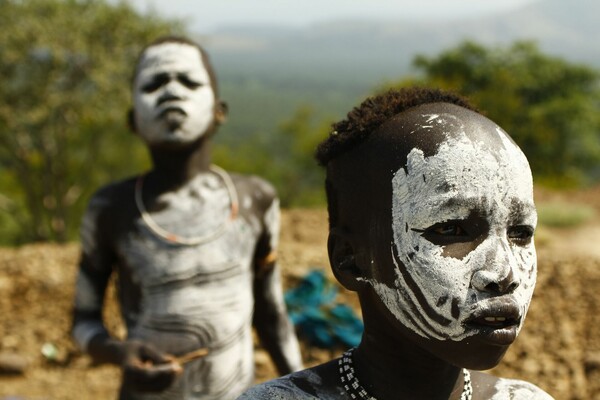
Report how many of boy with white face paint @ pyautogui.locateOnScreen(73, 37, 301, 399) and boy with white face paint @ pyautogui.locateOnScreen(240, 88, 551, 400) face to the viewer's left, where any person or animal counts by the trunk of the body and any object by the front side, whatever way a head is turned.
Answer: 0

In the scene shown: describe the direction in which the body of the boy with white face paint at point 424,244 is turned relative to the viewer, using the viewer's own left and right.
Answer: facing the viewer and to the right of the viewer

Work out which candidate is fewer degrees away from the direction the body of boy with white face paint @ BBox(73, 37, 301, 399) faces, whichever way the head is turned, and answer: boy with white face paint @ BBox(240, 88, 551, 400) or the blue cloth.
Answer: the boy with white face paint

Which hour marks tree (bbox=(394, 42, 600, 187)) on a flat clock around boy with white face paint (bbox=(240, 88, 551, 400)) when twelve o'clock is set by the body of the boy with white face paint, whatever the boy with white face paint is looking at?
The tree is roughly at 8 o'clock from the boy with white face paint.

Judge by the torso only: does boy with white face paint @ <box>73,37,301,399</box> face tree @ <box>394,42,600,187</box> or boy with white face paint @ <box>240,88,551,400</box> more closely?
the boy with white face paint

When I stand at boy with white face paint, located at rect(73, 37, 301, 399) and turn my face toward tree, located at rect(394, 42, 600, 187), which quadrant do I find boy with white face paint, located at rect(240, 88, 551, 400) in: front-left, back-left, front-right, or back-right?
back-right

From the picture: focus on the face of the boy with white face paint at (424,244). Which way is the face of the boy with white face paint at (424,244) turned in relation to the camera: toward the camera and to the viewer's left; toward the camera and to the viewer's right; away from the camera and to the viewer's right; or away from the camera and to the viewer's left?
toward the camera and to the viewer's right

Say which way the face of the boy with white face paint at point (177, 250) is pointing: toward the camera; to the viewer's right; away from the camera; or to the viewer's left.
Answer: toward the camera

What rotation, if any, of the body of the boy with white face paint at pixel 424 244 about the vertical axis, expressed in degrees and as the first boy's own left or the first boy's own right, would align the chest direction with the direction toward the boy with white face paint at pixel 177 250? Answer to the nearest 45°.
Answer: approximately 180°

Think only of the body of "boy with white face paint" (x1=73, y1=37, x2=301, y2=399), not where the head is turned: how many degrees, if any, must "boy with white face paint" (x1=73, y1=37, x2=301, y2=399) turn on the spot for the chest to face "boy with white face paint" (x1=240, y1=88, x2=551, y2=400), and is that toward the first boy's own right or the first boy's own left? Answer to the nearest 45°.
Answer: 0° — they already face them

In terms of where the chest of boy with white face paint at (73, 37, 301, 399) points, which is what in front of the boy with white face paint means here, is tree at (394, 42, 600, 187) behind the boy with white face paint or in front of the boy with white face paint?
behind

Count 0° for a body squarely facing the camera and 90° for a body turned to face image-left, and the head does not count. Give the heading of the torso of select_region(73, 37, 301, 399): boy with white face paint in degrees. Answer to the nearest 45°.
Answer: approximately 0°

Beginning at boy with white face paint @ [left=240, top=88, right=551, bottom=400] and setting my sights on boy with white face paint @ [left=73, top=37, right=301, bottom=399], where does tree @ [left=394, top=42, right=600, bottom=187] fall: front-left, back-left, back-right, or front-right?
front-right

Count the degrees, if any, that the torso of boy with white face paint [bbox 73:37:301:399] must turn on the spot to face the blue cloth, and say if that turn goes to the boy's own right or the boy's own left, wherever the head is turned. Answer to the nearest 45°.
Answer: approximately 180°
